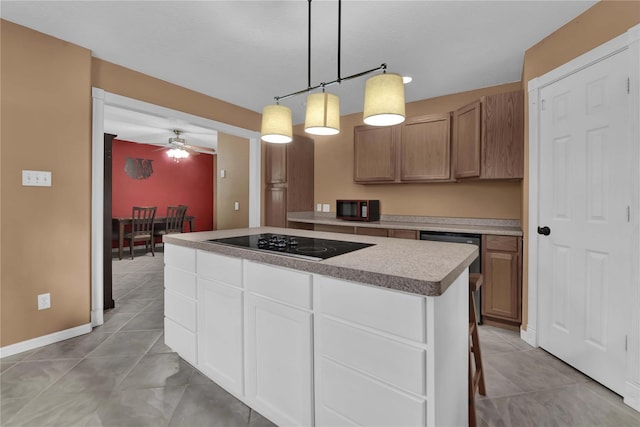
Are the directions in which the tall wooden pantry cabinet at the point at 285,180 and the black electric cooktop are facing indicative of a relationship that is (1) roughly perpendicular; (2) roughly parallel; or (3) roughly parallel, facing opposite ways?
roughly parallel

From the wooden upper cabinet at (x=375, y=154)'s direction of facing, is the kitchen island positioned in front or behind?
in front

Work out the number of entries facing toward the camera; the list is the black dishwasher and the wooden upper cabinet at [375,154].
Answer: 2

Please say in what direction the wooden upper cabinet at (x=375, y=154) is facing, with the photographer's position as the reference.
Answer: facing the viewer

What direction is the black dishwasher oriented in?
toward the camera

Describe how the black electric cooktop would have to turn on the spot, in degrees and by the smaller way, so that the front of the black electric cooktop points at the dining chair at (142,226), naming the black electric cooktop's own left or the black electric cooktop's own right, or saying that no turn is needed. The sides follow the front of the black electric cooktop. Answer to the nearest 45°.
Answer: approximately 90° to the black electric cooktop's own right

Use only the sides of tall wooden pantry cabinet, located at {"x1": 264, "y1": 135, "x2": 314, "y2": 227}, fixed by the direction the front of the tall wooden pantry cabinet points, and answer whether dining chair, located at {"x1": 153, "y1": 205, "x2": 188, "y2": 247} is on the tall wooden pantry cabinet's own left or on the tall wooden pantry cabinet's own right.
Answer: on the tall wooden pantry cabinet's own right

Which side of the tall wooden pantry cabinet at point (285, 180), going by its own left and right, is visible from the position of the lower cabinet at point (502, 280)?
left
